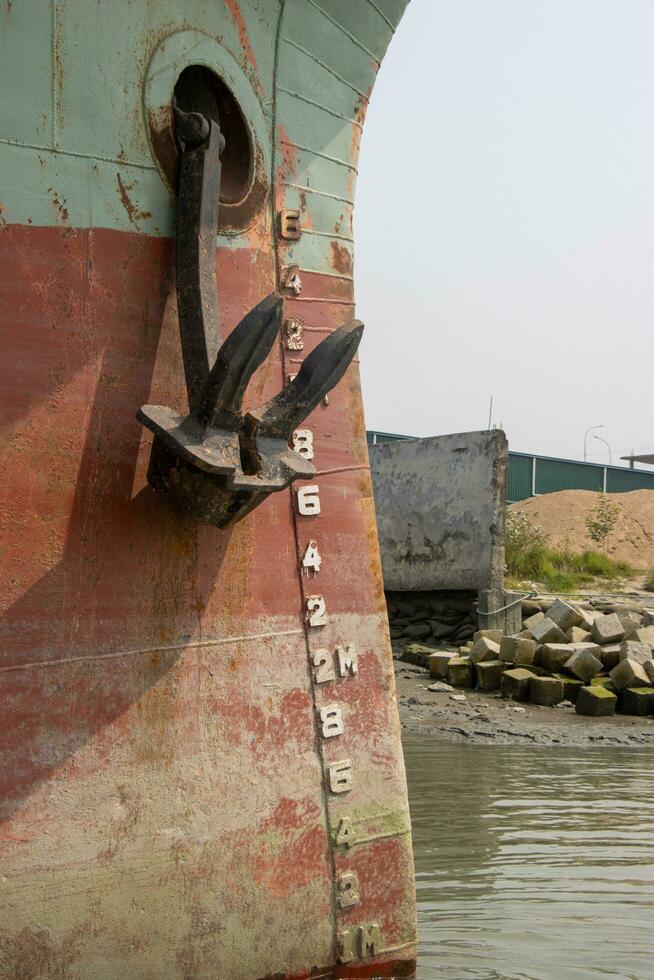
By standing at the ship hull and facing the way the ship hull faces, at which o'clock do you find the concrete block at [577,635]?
The concrete block is roughly at 10 o'clock from the ship hull.

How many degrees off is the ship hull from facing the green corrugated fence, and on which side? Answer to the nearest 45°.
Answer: approximately 90° to its left

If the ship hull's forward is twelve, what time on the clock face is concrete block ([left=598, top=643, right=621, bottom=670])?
The concrete block is roughly at 10 o'clock from the ship hull.

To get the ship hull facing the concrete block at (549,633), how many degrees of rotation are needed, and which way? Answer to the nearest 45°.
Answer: approximately 90° to its left

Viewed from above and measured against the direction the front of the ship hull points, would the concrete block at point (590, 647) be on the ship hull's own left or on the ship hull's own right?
on the ship hull's own left

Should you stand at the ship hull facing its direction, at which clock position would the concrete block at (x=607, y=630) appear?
The concrete block is roughly at 10 o'clock from the ship hull.

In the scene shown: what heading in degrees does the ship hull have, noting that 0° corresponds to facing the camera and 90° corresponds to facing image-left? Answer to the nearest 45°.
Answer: approximately 270°

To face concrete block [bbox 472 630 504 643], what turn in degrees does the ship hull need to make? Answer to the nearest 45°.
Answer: approximately 90° to its left

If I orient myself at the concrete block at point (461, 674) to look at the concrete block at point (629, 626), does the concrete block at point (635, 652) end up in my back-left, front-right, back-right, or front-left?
front-right

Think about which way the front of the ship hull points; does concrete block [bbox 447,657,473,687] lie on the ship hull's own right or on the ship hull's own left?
on the ship hull's own left

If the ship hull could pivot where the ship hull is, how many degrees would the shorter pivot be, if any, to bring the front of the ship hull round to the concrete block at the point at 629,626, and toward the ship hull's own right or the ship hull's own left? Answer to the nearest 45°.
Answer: approximately 45° to the ship hull's own left

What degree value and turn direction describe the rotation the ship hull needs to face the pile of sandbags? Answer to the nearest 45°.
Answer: approximately 90° to its left
